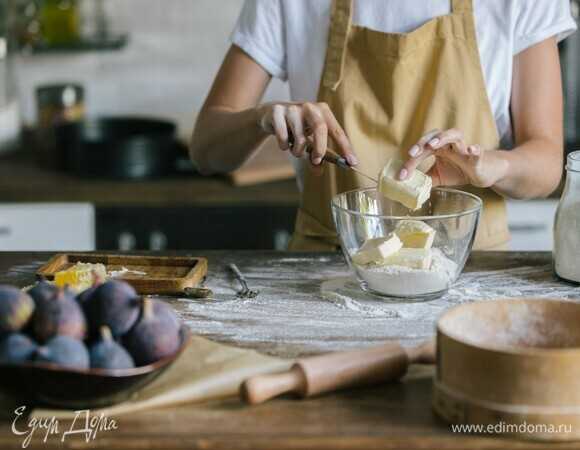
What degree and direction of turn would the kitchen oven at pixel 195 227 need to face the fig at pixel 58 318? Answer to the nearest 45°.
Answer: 0° — it already faces it

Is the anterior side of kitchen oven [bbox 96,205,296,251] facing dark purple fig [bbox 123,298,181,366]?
yes

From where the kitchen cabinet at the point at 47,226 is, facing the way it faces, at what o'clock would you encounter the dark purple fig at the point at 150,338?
The dark purple fig is roughly at 12 o'clock from the kitchen cabinet.

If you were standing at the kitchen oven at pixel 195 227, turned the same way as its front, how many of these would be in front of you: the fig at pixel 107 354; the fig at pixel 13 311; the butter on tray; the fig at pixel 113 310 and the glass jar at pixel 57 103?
4

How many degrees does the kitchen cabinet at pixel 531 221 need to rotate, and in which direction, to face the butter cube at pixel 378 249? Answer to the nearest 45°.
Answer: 0° — it already faces it

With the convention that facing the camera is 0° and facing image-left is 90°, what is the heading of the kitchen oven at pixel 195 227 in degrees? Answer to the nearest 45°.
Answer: approximately 0°

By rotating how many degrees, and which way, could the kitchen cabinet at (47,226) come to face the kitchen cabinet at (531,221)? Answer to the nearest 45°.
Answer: approximately 90° to its left

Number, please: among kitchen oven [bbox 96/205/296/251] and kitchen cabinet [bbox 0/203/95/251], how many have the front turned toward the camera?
2
